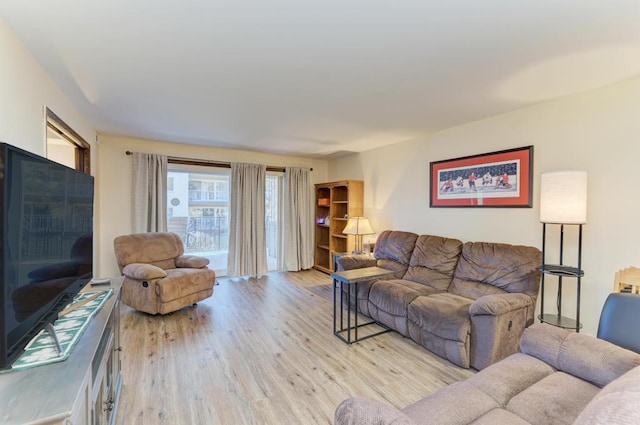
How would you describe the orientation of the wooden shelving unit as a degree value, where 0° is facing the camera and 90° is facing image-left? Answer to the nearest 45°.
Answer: approximately 45°

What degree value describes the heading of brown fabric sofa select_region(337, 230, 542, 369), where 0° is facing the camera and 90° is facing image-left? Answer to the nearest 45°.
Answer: approximately 45°

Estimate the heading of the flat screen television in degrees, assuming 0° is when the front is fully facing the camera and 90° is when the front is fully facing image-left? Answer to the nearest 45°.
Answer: approximately 315°

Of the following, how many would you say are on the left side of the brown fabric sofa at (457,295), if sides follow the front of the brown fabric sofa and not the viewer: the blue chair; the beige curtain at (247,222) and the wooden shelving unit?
1

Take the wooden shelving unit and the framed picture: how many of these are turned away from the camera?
0

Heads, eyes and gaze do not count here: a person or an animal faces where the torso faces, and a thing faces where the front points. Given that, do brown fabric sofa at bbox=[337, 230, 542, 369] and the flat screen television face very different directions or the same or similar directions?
very different directions

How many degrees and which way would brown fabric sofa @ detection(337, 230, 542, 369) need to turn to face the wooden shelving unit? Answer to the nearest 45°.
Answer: approximately 90° to its right

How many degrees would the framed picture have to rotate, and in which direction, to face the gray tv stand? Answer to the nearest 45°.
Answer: approximately 45° to its left

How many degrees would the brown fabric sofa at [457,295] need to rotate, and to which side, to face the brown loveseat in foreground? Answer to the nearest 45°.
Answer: approximately 45° to its left

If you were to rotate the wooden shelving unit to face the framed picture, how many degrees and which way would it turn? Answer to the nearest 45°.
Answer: approximately 90° to its left
